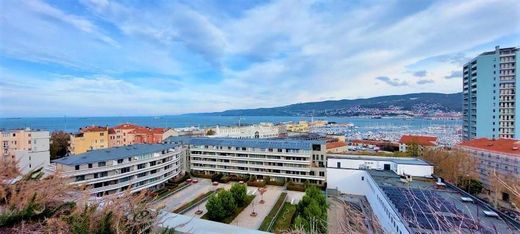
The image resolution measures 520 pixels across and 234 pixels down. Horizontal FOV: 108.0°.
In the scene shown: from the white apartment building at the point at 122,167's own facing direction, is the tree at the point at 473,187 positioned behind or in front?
in front

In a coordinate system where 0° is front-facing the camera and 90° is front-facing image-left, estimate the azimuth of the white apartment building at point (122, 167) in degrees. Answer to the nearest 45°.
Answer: approximately 315°

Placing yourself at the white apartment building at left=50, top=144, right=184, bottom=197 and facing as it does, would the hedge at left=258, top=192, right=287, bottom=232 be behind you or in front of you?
in front

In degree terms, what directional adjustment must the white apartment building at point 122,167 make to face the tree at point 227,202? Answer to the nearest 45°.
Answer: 0° — it already faces it

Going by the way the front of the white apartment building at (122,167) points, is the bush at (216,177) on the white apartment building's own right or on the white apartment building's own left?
on the white apartment building's own left

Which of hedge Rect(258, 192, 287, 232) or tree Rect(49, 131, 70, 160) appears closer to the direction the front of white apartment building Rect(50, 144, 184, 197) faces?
the hedge

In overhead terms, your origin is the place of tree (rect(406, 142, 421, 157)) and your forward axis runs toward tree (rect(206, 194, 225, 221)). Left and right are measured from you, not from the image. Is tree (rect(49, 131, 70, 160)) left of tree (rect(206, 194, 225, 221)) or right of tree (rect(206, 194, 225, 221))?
right

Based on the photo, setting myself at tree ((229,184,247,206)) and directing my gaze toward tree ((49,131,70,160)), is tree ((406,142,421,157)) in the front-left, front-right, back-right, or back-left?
back-right

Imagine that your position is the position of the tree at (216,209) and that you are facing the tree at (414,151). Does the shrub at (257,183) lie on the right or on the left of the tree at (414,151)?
left
